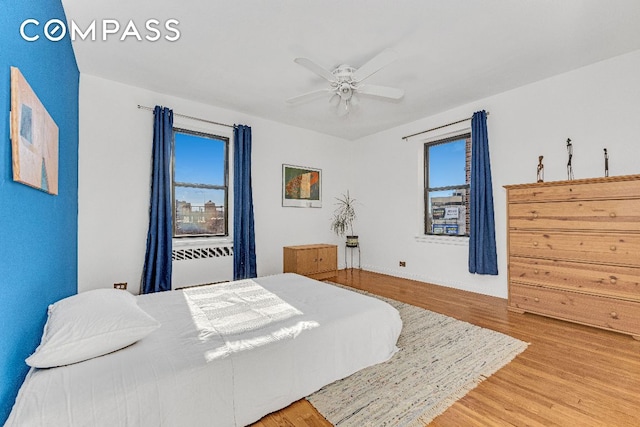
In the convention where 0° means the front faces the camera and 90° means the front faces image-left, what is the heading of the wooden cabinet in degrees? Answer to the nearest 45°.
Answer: approximately 315°

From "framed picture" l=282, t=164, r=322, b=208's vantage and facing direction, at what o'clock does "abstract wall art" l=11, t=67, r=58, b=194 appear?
The abstract wall art is roughly at 2 o'clock from the framed picture.

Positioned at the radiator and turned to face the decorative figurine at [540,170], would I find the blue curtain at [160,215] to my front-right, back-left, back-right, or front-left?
back-right

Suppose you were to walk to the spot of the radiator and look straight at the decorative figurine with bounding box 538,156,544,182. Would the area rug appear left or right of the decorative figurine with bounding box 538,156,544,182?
right

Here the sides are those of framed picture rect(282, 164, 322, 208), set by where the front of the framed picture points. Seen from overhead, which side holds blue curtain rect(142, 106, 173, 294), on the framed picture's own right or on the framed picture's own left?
on the framed picture's own right

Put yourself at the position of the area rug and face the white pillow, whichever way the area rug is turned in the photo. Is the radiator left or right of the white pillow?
right

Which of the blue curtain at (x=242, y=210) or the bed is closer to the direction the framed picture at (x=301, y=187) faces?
the bed

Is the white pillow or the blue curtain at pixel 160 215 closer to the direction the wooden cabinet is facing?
the white pillow

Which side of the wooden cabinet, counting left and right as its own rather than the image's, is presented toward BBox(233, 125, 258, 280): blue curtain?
right

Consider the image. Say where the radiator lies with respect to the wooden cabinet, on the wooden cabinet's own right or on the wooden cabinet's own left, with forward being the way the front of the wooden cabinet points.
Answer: on the wooden cabinet's own right

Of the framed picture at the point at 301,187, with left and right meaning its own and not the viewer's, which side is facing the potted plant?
left
